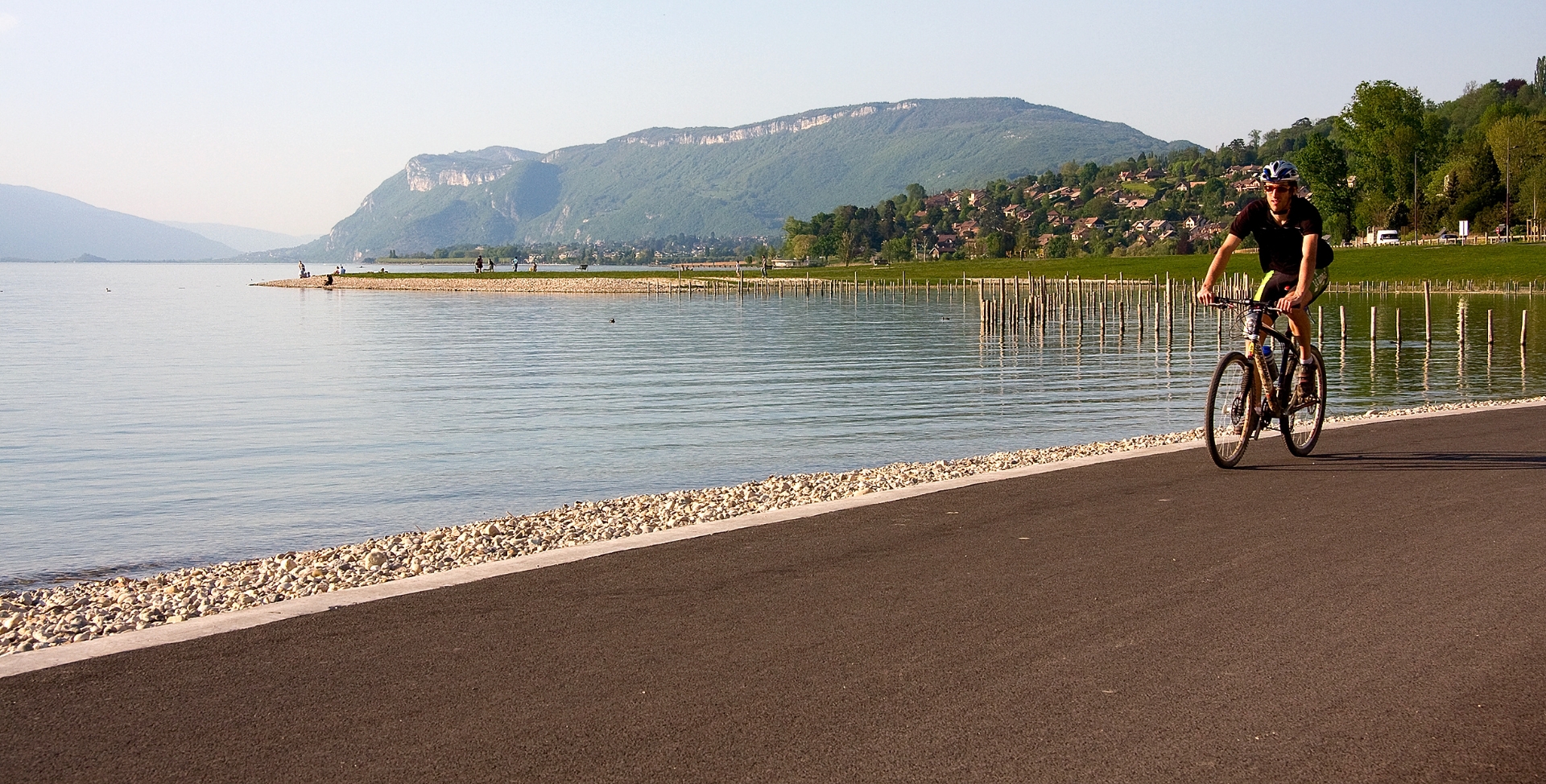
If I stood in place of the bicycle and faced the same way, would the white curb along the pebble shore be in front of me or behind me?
in front

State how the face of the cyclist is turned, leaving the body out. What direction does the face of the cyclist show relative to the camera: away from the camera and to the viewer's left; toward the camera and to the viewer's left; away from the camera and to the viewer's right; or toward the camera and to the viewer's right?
toward the camera and to the viewer's left
